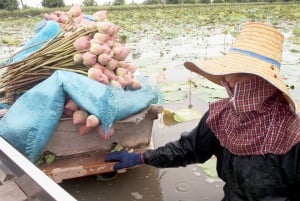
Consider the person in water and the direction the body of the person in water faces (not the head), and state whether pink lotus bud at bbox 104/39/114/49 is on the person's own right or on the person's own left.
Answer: on the person's own right

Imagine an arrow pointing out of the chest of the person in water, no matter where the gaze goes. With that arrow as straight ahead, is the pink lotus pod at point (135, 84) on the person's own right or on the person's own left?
on the person's own right

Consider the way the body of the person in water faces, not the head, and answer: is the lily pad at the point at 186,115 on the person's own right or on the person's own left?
on the person's own right

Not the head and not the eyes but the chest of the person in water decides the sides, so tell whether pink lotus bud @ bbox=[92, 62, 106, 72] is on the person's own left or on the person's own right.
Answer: on the person's own right

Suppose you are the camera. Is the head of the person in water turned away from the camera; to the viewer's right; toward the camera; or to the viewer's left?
to the viewer's left
